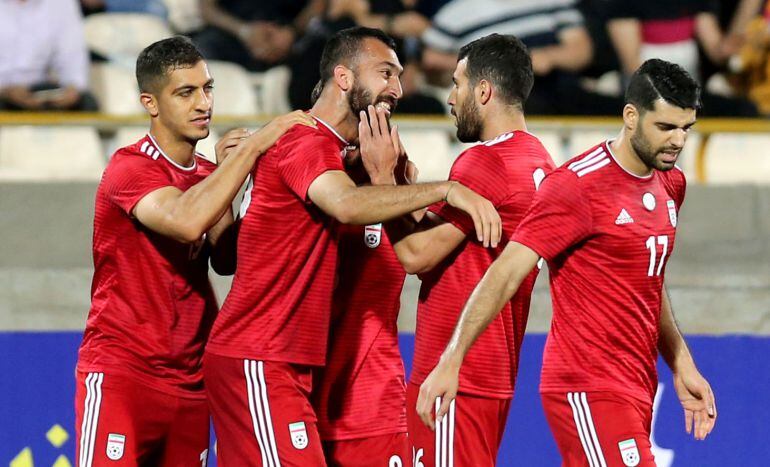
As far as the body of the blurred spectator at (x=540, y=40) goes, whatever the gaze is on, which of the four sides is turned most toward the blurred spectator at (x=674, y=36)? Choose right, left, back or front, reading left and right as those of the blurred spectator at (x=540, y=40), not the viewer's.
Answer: left

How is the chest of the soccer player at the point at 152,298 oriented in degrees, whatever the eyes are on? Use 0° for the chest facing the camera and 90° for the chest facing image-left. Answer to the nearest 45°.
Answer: approximately 315°

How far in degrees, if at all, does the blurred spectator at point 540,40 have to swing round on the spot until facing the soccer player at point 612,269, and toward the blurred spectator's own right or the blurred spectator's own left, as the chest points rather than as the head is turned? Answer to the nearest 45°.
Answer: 0° — they already face them

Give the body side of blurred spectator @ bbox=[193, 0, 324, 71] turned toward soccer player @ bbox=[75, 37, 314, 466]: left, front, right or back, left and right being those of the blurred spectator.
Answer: front

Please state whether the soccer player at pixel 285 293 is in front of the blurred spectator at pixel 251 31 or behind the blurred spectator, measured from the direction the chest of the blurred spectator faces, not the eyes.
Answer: in front

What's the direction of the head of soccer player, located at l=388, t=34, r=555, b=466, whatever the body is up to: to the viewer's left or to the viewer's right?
to the viewer's left

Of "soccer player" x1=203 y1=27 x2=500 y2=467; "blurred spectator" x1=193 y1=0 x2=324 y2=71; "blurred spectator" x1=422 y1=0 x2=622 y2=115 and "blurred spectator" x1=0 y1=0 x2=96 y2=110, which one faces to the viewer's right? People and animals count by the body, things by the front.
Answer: the soccer player

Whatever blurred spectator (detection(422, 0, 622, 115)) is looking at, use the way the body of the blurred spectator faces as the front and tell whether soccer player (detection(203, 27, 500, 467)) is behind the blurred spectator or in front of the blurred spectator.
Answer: in front

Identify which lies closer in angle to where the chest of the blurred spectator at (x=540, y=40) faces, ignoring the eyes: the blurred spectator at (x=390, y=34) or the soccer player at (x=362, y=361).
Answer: the soccer player

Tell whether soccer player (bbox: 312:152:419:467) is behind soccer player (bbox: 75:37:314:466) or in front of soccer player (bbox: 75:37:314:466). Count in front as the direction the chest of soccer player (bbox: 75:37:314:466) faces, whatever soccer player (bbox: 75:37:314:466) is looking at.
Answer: in front

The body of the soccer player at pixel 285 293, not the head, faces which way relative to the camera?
to the viewer's right

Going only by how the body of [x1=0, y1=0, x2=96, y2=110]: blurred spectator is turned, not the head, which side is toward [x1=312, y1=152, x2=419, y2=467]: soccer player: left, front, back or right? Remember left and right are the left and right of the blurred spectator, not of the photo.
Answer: front

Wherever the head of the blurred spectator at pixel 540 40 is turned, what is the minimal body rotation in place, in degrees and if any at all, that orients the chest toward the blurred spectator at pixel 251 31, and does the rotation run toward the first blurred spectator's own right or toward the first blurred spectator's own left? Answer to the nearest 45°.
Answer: approximately 90° to the first blurred spectator's own right

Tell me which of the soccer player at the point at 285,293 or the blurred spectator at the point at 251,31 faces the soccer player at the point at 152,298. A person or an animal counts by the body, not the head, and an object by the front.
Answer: the blurred spectator
